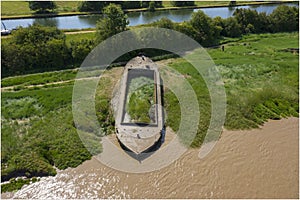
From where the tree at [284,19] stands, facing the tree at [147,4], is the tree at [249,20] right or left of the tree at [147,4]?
left

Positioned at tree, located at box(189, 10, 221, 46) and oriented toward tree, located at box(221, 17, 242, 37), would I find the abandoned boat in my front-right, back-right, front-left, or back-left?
back-right

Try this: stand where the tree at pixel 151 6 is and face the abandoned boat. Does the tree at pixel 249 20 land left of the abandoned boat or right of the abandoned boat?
left

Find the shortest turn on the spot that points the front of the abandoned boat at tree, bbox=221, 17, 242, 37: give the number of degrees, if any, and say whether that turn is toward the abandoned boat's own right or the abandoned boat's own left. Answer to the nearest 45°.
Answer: approximately 135° to the abandoned boat's own left

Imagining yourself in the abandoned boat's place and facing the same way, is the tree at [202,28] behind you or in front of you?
behind

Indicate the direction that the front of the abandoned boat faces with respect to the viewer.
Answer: facing the viewer

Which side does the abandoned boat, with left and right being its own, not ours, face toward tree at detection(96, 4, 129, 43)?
back

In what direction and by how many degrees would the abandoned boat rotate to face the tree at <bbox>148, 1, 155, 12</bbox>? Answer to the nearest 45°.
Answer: approximately 180°
